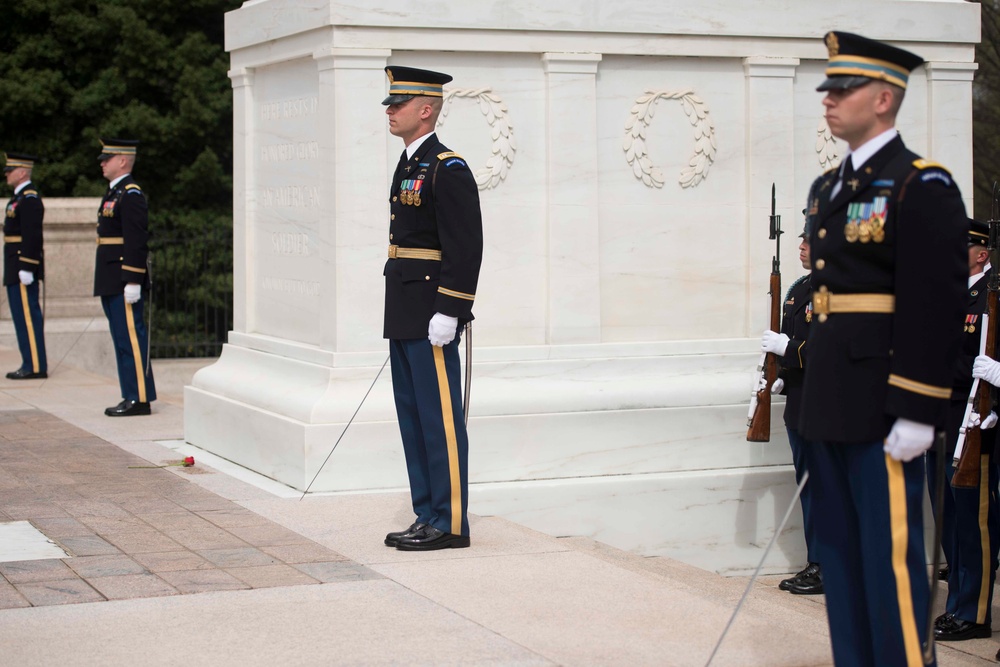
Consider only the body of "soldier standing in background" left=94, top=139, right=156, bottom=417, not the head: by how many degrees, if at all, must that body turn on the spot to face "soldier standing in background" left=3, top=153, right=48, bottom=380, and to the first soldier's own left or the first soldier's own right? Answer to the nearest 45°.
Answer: approximately 90° to the first soldier's own right

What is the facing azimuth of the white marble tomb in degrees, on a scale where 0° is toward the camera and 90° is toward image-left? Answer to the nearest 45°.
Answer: approximately 90°

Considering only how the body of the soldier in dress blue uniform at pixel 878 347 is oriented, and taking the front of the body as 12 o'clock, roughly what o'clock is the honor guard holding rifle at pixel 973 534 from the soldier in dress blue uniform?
The honor guard holding rifle is roughly at 5 o'clock from the soldier in dress blue uniform.

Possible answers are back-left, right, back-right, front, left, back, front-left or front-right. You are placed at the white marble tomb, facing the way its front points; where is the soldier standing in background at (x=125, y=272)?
front-right

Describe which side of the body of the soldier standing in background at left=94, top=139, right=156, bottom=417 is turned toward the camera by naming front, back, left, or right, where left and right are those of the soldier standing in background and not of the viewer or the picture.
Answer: left
